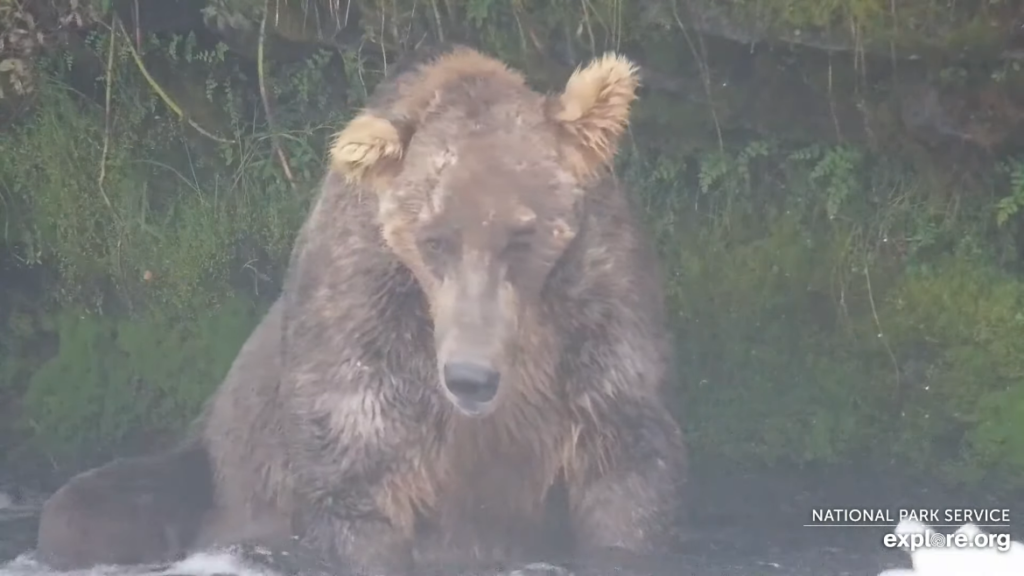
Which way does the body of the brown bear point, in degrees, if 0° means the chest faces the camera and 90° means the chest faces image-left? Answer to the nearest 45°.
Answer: approximately 0°
